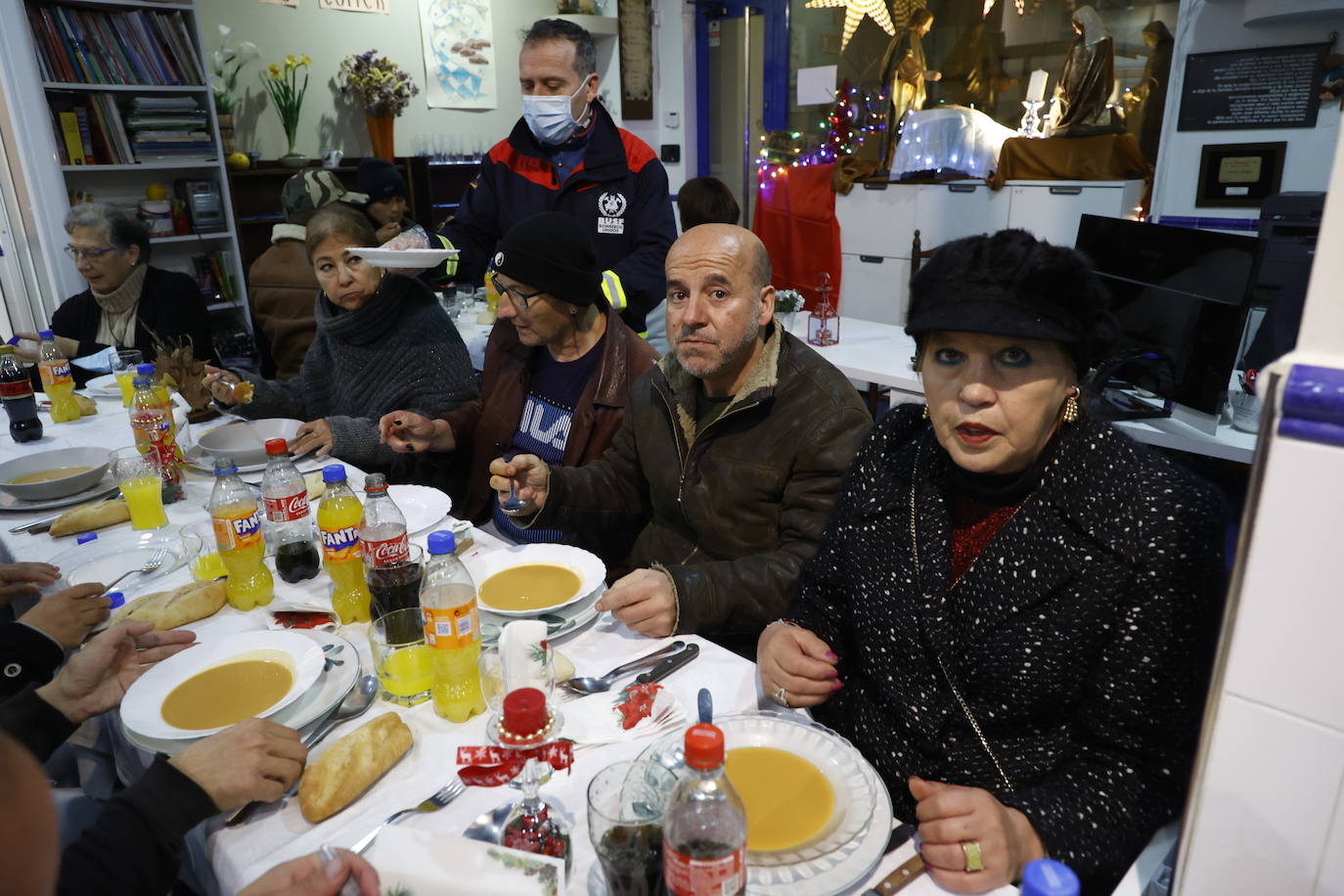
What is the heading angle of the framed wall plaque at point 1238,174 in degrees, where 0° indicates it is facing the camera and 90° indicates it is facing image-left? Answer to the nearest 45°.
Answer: approximately 0°

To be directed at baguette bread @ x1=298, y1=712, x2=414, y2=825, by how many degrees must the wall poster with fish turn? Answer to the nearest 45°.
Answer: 0° — it already faces it

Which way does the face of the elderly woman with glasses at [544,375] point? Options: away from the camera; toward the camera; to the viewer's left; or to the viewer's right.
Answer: to the viewer's left

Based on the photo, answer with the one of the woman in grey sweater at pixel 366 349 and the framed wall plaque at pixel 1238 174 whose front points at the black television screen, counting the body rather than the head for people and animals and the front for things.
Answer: the framed wall plaque

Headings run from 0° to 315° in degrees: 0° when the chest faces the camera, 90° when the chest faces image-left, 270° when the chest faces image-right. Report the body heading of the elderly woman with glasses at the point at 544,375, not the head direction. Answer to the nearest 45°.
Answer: approximately 45°

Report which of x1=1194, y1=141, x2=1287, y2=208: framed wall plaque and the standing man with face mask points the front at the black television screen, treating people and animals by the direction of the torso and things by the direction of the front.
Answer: the framed wall plaque

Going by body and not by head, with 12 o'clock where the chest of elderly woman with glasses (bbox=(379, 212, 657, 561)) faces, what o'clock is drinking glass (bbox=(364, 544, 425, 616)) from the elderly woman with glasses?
The drinking glass is roughly at 11 o'clock from the elderly woman with glasses.
